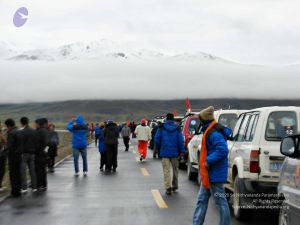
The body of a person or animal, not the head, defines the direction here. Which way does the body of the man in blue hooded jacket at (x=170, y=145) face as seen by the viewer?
away from the camera

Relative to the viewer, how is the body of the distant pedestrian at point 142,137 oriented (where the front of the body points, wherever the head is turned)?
away from the camera

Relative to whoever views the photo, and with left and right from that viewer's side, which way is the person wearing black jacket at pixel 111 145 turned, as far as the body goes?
facing away from the viewer
